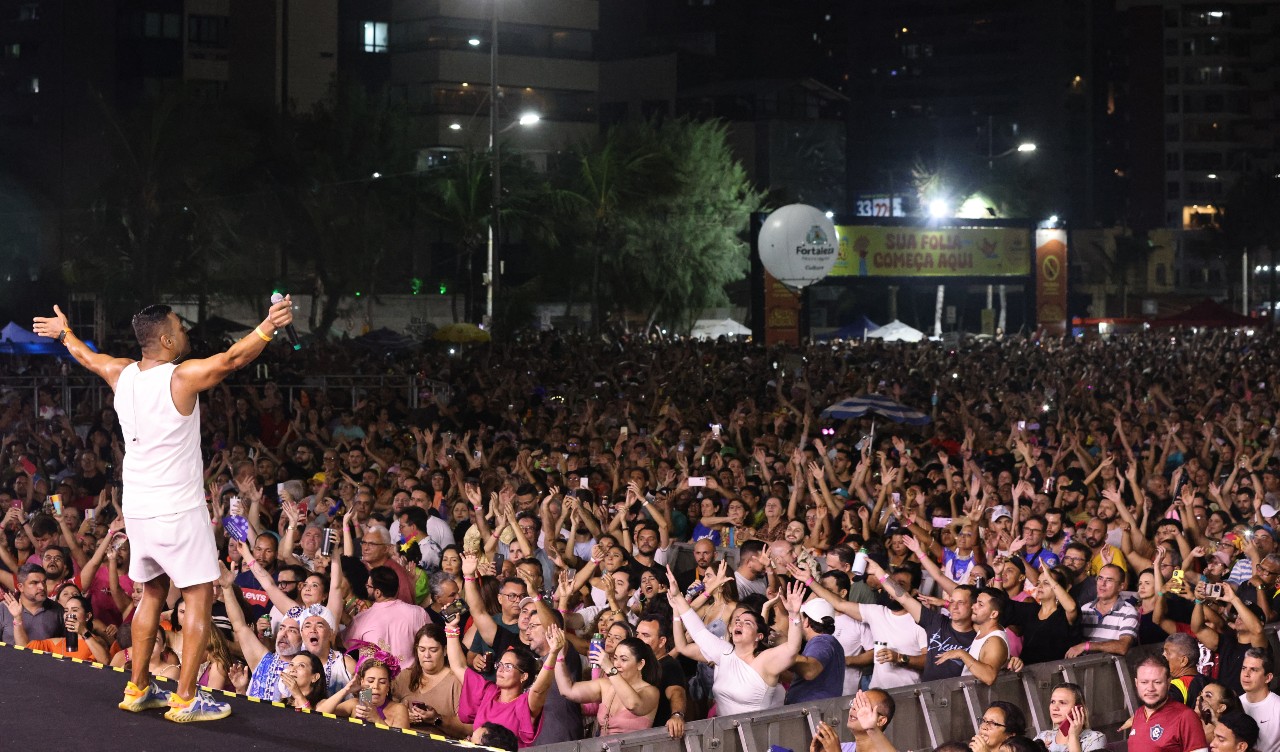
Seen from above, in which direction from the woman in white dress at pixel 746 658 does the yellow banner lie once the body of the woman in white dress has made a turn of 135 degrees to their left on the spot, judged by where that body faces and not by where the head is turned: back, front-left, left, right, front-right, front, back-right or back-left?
left

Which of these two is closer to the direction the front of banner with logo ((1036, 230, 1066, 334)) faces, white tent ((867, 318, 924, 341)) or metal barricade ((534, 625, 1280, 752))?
the metal barricade

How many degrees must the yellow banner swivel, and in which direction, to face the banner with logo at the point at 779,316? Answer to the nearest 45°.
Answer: approximately 45° to its right

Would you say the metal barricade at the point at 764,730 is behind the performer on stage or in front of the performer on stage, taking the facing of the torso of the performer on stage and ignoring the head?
in front

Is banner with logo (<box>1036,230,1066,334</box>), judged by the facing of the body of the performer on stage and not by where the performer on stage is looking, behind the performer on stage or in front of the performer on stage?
in front

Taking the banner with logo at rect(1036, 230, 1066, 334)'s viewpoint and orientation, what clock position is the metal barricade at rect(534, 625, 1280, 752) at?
The metal barricade is roughly at 12 o'clock from the banner with logo.
